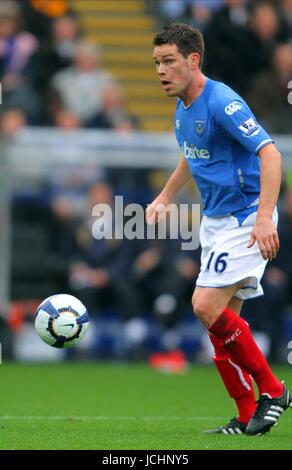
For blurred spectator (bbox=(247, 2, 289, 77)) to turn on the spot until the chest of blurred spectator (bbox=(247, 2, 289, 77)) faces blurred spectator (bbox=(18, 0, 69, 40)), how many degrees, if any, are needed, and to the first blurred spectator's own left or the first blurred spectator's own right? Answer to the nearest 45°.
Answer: approximately 90° to the first blurred spectator's own right

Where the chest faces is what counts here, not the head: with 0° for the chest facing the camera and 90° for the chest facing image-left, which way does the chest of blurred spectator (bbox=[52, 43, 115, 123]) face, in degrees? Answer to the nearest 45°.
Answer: approximately 0°

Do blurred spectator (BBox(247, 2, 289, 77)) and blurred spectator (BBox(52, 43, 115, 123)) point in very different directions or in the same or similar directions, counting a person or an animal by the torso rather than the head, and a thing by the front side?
same or similar directions

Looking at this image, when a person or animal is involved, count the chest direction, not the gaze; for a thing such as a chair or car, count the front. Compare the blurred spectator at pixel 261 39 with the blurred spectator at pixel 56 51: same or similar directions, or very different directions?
same or similar directions

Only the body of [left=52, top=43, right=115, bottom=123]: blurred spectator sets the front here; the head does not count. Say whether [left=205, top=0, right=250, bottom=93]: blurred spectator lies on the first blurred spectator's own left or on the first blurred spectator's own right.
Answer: on the first blurred spectator's own left

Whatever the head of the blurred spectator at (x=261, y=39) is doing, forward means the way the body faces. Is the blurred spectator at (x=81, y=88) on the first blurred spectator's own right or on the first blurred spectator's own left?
on the first blurred spectator's own right

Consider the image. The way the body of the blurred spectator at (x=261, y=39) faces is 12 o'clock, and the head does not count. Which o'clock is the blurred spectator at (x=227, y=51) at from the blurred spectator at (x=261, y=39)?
the blurred spectator at (x=227, y=51) is roughly at 2 o'clock from the blurred spectator at (x=261, y=39).

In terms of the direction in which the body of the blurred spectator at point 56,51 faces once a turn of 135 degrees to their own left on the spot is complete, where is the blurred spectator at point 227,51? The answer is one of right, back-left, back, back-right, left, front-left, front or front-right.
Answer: front-right

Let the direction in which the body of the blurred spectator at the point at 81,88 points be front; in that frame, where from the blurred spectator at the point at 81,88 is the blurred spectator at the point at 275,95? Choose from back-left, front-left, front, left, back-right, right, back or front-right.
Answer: left

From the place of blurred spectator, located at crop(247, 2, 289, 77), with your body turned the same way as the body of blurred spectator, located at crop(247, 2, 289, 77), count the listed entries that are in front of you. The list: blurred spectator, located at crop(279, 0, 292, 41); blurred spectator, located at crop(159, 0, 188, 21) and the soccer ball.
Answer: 1

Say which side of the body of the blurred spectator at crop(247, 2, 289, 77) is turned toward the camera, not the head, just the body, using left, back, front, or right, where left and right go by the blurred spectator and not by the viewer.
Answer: front

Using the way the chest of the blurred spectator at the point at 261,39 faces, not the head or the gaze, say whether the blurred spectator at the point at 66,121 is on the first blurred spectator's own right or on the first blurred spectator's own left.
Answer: on the first blurred spectator's own right
